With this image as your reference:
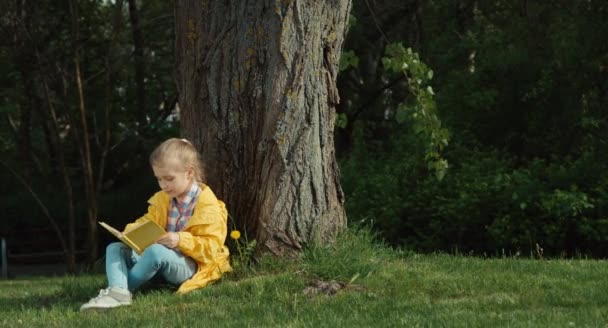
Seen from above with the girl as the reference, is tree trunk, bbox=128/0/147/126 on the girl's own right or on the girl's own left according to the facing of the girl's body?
on the girl's own right

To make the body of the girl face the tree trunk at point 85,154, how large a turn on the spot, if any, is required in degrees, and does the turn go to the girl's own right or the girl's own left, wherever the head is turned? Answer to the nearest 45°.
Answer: approximately 135° to the girl's own right

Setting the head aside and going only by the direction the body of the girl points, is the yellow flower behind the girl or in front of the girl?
behind
